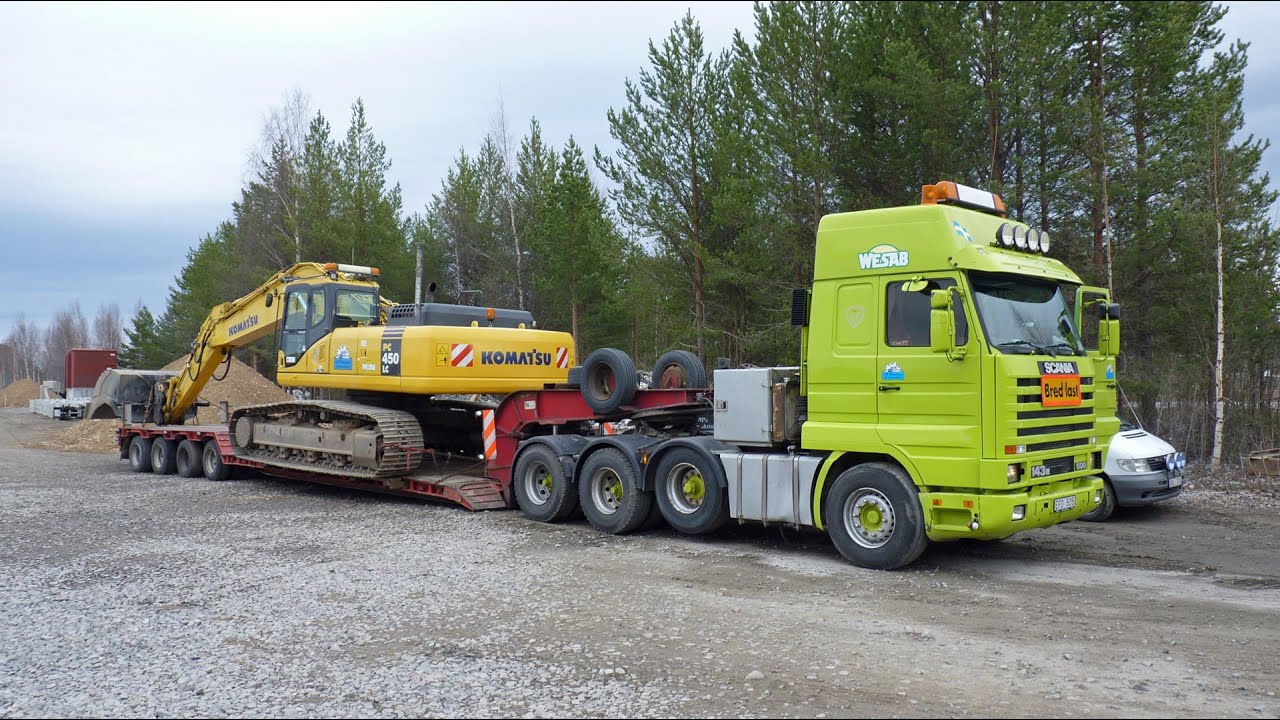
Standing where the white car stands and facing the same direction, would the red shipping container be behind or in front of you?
behind

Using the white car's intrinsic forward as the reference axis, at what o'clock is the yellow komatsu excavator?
The yellow komatsu excavator is roughly at 4 o'clock from the white car.

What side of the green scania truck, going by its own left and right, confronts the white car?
left

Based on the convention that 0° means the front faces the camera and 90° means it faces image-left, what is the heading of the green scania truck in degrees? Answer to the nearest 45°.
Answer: approximately 315°

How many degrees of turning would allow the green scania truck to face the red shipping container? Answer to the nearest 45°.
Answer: approximately 180°

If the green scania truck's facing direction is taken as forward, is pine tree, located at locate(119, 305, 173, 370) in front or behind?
behind

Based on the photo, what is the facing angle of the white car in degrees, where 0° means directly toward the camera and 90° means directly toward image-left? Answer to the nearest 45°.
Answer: approximately 315°

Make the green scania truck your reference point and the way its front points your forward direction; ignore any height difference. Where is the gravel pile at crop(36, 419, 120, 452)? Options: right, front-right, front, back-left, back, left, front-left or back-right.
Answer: back
